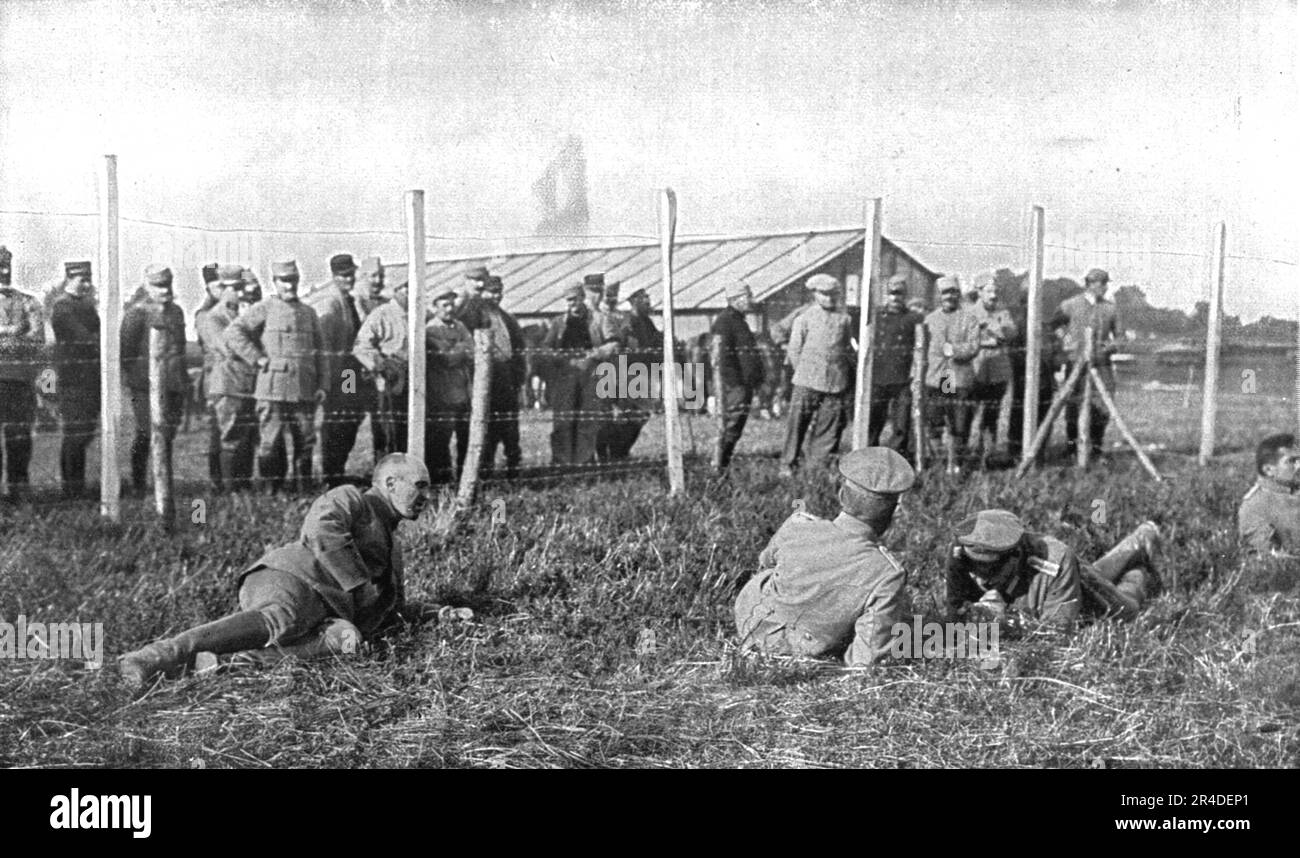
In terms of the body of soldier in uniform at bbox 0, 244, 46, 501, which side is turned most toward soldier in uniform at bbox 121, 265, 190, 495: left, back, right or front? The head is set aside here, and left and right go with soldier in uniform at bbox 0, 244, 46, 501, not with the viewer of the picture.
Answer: left

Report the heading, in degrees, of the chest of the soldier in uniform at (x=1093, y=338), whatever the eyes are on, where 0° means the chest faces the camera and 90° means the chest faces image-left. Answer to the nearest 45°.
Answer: approximately 0°

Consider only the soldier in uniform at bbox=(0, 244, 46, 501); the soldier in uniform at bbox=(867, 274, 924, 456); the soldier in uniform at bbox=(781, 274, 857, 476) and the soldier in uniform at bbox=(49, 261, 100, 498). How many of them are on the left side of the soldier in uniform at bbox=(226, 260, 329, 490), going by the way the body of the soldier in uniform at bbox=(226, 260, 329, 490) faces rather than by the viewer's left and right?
2

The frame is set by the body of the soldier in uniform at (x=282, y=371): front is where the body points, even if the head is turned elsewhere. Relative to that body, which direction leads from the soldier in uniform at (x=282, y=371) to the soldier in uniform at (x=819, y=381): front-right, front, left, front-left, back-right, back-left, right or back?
left

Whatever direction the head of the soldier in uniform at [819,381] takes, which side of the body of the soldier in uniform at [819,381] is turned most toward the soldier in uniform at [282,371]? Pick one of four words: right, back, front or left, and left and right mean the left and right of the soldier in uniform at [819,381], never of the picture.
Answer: right

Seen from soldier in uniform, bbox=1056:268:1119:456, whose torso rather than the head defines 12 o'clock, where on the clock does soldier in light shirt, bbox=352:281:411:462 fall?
soldier in light shirt, bbox=352:281:411:462 is roughly at 2 o'clock from soldier in uniform, bbox=1056:268:1119:456.
